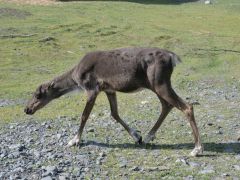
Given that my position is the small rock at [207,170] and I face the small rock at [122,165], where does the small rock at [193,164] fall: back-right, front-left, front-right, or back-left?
front-right

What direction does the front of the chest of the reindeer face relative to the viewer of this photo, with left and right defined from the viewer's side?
facing to the left of the viewer

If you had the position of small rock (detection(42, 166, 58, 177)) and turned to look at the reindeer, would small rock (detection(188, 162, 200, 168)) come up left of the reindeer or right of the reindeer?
right

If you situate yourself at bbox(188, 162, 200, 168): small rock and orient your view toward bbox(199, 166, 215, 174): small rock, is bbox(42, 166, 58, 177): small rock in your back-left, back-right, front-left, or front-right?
back-right

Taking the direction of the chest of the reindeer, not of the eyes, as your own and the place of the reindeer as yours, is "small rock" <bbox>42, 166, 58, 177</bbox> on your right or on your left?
on your left

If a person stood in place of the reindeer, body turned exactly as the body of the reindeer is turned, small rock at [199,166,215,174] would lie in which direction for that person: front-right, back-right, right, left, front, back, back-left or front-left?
back-left

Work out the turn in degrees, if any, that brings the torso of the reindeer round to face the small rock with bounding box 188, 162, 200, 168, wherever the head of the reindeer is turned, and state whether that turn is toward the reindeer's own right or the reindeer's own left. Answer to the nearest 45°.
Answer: approximately 135° to the reindeer's own left
